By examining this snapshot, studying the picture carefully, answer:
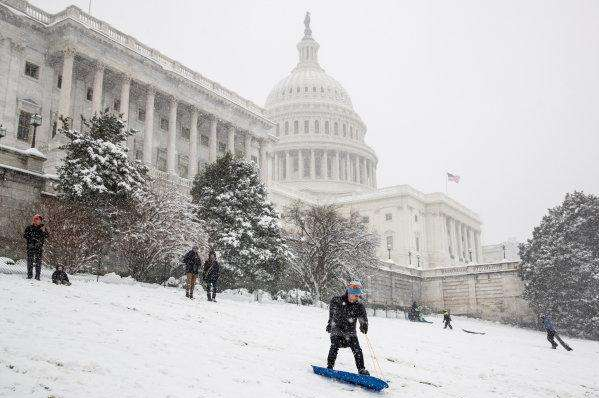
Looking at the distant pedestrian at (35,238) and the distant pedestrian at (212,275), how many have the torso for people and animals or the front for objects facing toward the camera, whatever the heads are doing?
2

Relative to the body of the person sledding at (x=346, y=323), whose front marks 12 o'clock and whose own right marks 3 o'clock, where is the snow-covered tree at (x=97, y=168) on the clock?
The snow-covered tree is roughly at 6 o'clock from the person sledding.

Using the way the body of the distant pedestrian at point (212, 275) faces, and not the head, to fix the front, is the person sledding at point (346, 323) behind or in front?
in front

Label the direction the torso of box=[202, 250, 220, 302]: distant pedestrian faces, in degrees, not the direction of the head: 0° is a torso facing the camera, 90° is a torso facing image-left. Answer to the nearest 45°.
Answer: approximately 0°

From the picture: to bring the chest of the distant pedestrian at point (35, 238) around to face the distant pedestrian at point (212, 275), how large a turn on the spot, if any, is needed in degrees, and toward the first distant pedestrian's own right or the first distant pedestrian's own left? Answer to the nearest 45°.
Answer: approximately 90° to the first distant pedestrian's own left

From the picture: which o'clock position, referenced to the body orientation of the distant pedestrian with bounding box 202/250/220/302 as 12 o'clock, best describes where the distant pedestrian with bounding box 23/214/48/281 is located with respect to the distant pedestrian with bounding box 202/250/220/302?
the distant pedestrian with bounding box 23/214/48/281 is roughly at 2 o'clock from the distant pedestrian with bounding box 202/250/220/302.

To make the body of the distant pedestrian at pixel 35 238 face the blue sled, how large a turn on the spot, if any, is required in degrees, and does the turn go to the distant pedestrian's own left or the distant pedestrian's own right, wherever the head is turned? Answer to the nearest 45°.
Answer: approximately 45° to the distant pedestrian's own left

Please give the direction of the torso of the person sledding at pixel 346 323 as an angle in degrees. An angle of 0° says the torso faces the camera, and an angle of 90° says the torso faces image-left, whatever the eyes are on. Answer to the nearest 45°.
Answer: approximately 315°

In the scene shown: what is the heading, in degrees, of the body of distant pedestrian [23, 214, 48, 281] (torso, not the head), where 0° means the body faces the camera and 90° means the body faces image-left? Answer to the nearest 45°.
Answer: approximately 0°

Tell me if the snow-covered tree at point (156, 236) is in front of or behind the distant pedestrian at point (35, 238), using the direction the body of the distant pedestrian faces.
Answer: behind

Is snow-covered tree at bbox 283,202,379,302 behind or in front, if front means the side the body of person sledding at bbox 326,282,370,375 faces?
behind
